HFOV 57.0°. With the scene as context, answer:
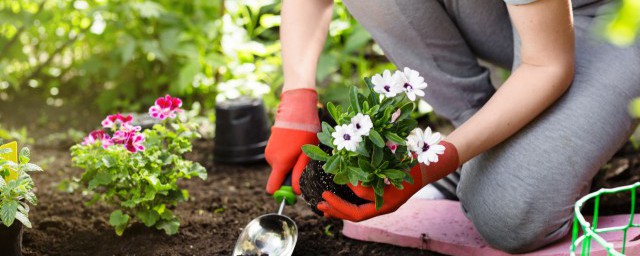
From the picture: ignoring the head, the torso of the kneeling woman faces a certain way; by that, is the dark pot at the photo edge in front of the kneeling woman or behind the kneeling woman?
in front

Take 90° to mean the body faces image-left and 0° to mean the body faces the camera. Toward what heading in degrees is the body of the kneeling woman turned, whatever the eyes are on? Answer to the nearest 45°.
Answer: approximately 45°
